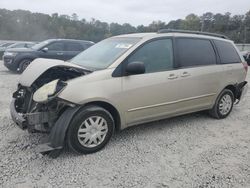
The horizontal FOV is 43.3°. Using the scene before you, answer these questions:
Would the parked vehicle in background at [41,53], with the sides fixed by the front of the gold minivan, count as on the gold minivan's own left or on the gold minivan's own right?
on the gold minivan's own right

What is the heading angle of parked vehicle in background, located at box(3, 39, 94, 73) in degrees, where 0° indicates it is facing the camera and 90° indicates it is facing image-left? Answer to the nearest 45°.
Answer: approximately 45°

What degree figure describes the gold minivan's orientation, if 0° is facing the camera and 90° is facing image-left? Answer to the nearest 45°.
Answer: approximately 45°

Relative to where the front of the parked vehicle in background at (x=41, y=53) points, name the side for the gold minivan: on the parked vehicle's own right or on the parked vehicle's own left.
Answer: on the parked vehicle's own left
